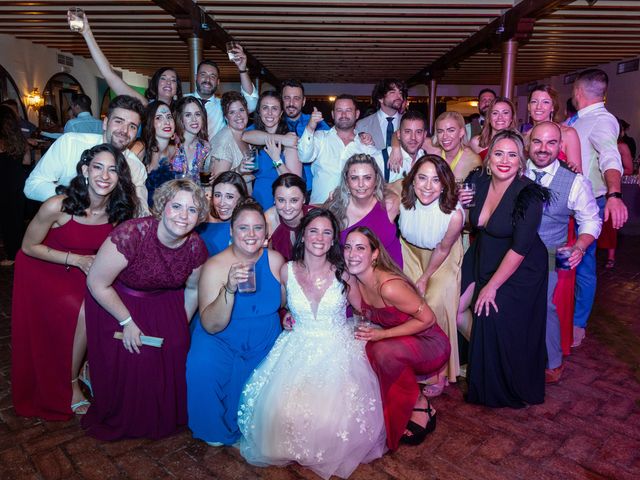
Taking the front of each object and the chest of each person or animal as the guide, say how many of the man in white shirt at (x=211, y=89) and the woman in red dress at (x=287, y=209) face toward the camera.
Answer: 2

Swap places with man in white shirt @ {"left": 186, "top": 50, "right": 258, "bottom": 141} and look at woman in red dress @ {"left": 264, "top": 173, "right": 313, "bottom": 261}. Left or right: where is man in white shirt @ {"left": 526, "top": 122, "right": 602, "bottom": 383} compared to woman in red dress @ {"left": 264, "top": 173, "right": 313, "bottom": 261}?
left

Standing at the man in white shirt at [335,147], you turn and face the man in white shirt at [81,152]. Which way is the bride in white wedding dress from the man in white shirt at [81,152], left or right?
left

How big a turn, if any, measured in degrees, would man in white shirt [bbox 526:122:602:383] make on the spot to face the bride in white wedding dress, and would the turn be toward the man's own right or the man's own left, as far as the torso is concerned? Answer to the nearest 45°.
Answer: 0° — they already face them

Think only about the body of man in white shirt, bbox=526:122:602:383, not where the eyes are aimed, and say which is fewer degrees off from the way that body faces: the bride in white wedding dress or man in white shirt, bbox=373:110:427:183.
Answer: the bride in white wedding dress

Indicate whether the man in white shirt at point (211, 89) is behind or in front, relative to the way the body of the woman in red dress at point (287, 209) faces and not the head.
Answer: behind

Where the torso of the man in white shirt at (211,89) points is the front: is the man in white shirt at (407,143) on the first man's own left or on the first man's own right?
on the first man's own left

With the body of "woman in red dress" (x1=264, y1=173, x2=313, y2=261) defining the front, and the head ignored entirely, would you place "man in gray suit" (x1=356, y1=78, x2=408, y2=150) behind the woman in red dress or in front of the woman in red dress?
behind

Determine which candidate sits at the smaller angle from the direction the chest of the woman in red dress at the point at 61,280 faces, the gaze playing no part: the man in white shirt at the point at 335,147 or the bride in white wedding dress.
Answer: the bride in white wedding dress

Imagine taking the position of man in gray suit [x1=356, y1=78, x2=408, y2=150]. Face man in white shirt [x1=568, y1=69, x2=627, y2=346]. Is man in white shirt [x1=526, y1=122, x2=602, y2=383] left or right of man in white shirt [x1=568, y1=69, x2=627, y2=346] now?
right

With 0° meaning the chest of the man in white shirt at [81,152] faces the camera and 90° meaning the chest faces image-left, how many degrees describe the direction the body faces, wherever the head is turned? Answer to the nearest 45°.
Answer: approximately 315°

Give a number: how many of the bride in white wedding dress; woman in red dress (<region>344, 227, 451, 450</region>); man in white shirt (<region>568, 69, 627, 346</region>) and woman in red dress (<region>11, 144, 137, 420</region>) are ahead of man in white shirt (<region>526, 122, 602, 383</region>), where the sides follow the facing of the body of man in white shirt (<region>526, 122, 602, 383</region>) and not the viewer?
3
